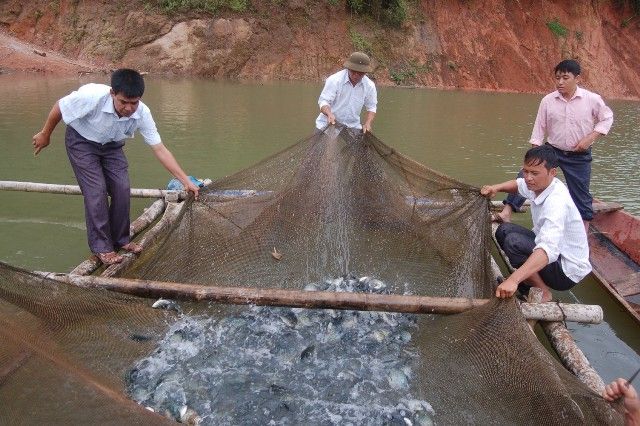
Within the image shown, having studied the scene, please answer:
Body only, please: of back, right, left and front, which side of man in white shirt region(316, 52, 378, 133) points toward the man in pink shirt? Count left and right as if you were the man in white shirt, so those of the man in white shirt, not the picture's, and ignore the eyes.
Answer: left

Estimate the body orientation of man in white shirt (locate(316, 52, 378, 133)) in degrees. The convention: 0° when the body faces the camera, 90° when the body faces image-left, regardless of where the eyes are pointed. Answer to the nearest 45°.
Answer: approximately 0°

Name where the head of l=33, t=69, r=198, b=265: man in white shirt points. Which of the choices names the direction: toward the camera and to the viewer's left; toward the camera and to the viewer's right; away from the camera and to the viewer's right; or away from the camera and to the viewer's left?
toward the camera and to the viewer's right

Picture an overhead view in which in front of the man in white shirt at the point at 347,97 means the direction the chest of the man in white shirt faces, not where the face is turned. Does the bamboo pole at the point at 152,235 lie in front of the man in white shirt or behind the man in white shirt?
in front

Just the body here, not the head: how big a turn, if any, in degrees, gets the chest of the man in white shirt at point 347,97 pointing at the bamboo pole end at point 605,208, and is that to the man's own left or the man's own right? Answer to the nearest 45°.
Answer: approximately 90° to the man's own left

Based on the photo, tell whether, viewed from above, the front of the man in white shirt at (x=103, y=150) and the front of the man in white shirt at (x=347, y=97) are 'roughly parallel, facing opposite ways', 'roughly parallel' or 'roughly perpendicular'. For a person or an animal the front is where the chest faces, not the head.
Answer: roughly perpendicular

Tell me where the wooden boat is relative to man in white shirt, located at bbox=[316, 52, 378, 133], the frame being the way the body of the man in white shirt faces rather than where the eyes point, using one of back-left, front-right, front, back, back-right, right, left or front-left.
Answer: left

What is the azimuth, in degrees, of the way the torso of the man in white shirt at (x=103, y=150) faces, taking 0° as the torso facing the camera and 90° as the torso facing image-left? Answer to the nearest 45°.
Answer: approximately 315°

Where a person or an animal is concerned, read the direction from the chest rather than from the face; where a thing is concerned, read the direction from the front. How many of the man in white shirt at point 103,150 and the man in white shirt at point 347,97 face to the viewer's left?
0

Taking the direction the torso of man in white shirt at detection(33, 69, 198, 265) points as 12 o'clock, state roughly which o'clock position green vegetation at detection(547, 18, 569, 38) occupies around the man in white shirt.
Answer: The green vegetation is roughly at 9 o'clock from the man in white shirt.
